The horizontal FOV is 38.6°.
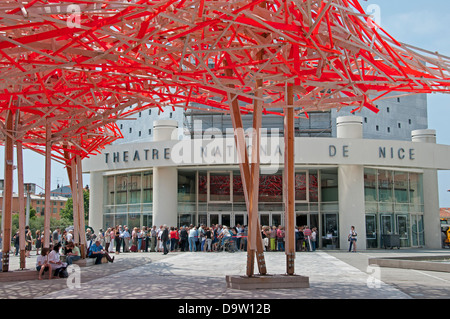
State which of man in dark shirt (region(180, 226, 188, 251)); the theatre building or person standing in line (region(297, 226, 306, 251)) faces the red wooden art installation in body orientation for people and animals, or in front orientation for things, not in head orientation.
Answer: the theatre building

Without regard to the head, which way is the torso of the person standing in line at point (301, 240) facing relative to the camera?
away from the camera

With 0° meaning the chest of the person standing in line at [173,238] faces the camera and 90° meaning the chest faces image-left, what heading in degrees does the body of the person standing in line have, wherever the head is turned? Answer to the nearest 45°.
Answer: approximately 180°

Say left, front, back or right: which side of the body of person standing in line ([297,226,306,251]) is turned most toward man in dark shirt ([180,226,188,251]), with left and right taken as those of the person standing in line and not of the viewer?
left

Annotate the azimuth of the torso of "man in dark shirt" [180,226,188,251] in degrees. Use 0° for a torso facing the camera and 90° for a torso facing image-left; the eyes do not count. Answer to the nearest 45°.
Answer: approximately 180°

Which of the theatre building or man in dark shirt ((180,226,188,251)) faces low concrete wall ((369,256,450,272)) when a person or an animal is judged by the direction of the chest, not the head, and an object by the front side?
the theatre building

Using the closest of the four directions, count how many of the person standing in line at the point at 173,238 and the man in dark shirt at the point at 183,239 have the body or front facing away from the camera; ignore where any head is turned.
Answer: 2

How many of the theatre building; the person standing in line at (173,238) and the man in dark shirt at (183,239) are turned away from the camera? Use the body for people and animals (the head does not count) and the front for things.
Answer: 2

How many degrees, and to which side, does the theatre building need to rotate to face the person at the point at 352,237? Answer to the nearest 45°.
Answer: approximately 45° to its left

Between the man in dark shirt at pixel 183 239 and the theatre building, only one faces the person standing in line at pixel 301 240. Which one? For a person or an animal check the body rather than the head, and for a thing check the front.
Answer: the theatre building
